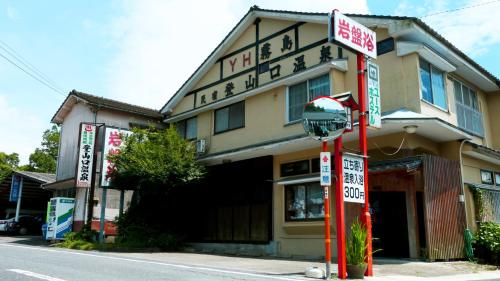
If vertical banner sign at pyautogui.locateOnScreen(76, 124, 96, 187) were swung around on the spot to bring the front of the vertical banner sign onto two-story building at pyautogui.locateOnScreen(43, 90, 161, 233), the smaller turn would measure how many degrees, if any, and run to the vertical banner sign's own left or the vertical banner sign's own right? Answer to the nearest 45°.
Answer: approximately 180°

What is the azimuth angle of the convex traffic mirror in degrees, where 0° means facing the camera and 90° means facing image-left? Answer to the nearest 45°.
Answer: approximately 0°

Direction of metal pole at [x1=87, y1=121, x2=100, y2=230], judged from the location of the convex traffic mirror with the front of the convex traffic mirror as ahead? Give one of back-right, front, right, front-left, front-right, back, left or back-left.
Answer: back-right

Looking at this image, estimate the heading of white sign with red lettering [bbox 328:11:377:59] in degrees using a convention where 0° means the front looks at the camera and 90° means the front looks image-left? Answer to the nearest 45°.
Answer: approximately 315°

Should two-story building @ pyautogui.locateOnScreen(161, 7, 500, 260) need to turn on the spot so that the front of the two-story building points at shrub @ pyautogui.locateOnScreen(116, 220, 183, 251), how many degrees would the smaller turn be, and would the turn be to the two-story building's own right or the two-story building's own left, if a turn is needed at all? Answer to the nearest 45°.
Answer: approximately 45° to the two-story building's own right

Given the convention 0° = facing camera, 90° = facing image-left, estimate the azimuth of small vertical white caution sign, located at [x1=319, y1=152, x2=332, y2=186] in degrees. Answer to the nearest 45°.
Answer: approximately 0°

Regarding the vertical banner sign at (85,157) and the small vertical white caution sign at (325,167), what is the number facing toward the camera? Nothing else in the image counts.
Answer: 2

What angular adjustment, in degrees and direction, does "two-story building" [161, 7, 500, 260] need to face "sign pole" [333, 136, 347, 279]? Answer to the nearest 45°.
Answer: approximately 45° to its left
